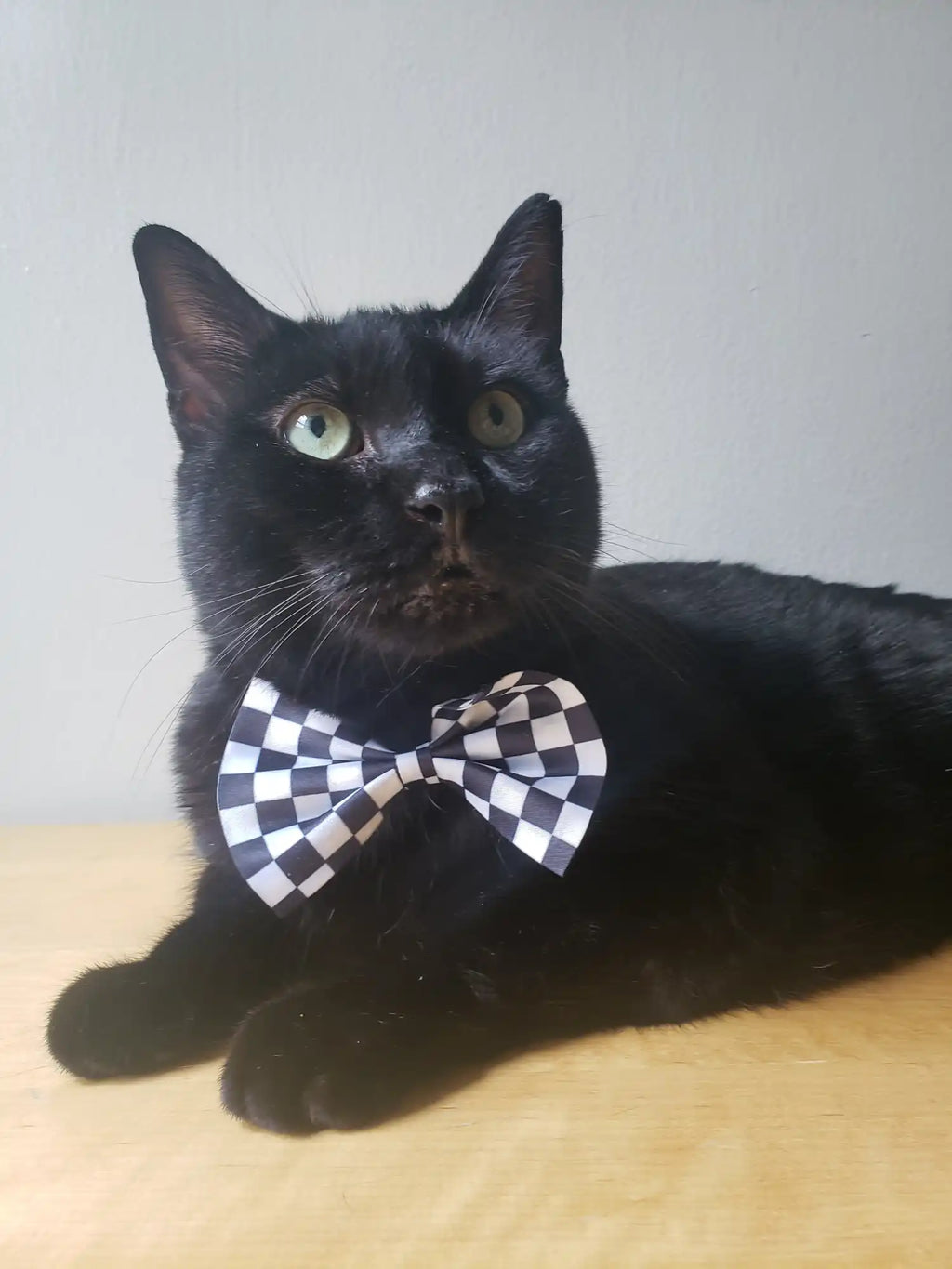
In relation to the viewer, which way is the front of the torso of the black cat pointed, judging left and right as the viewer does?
facing the viewer and to the left of the viewer
